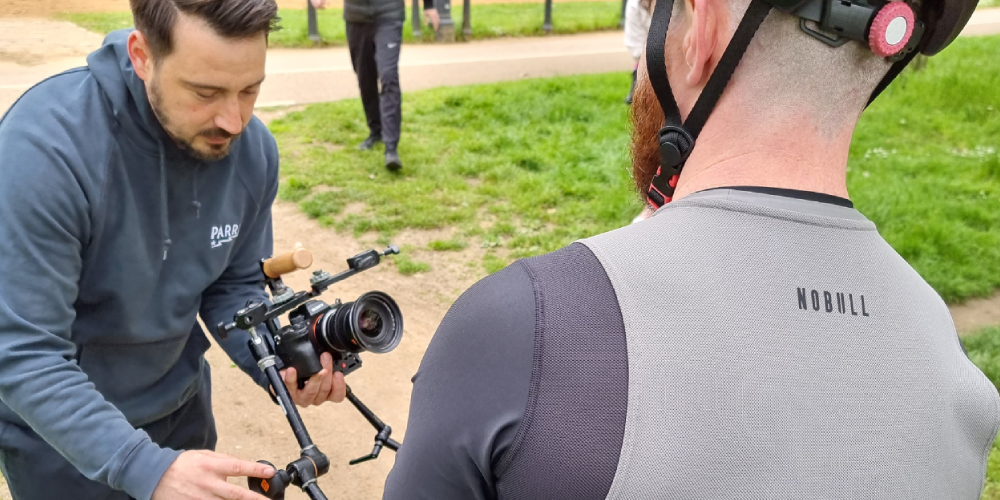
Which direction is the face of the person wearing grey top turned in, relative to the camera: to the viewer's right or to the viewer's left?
to the viewer's left

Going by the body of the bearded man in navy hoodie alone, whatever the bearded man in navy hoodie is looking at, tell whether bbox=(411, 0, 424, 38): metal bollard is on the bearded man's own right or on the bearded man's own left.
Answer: on the bearded man's own left

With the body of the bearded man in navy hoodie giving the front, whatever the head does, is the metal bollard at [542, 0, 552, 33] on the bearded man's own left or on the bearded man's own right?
on the bearded man's own left

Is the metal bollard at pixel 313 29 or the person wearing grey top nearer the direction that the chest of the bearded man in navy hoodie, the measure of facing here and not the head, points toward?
the person wearing grey top

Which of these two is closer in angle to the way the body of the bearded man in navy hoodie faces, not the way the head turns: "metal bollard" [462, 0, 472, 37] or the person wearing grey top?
the person wearing grey top

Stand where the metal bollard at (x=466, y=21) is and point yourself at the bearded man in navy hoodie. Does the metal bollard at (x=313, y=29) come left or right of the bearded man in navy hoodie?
right

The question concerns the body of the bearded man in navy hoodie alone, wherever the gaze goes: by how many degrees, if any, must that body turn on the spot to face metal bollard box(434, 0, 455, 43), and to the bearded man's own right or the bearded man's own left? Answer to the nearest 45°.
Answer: approximately 90° to the bearded man's own left

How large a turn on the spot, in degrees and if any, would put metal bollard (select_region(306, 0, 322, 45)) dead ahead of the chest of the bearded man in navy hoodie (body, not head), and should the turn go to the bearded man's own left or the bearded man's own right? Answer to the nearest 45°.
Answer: approximately 135° to the bearded man's own left

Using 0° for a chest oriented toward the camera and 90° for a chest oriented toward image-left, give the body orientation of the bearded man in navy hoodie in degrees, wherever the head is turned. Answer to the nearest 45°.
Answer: approximately 315°
